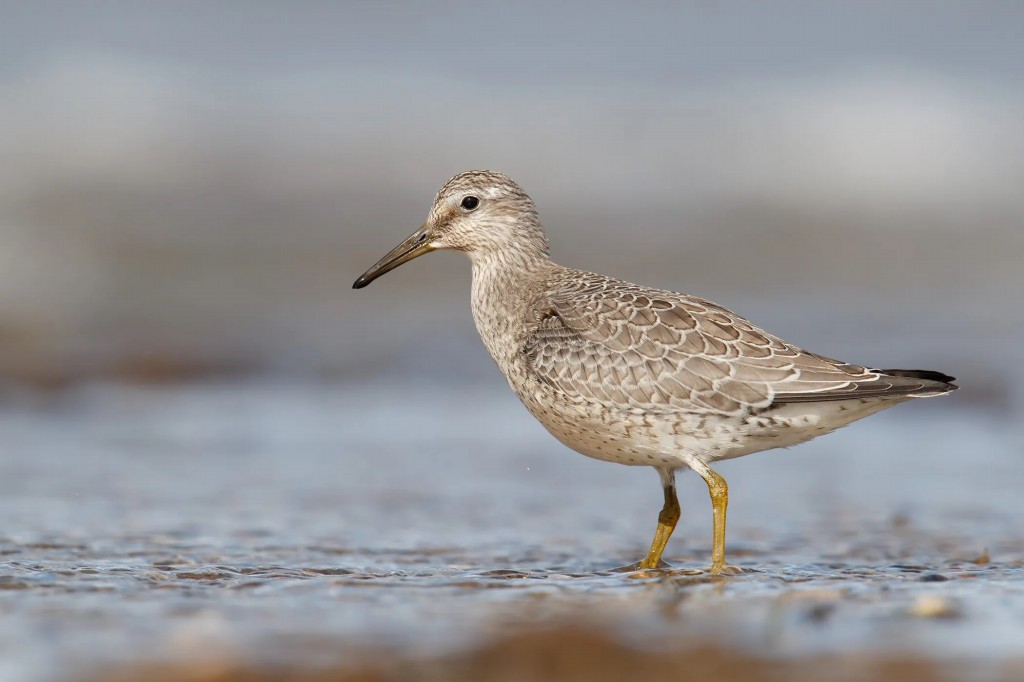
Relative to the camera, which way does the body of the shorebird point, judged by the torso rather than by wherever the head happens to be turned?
to the viewer's left
